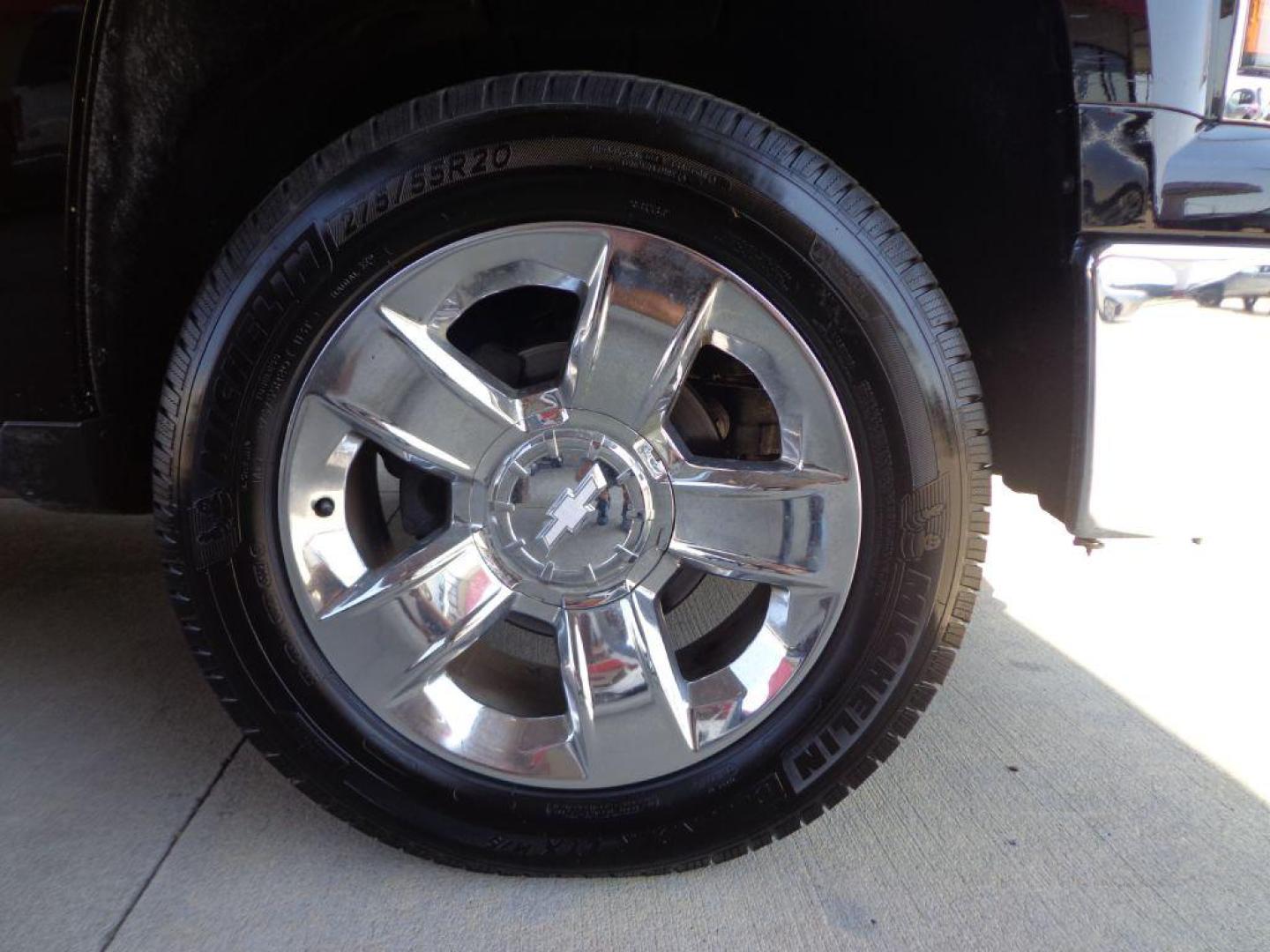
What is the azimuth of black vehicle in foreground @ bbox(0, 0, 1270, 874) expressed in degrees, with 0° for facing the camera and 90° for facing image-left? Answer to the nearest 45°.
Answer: approximately 270°

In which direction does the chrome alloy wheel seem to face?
toward the camera
